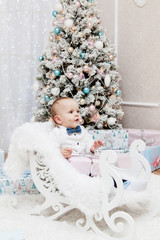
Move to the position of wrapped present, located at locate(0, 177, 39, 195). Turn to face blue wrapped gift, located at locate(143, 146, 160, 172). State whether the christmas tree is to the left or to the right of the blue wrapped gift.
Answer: left

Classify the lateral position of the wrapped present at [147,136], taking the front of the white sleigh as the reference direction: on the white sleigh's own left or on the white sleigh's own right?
on the white sleigh's own left

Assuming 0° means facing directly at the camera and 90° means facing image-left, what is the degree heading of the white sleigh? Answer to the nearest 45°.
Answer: approximately 315°

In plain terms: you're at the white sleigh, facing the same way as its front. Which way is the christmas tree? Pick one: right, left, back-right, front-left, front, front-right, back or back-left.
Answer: back-left

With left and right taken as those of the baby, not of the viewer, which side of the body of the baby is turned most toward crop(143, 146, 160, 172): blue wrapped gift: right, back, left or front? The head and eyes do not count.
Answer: left

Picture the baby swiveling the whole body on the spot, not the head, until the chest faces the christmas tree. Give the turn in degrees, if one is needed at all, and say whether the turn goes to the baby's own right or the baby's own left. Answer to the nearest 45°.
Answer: approximately 135° to the baby's own left

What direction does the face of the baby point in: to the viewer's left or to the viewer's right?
to the viewer's right
